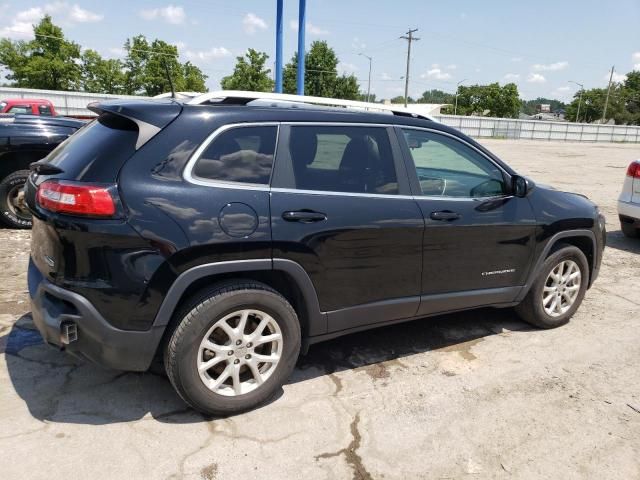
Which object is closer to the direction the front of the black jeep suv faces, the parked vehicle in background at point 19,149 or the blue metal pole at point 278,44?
the blue metal pole

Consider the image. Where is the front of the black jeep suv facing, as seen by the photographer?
facing away from the viewer and to the right of the viewer

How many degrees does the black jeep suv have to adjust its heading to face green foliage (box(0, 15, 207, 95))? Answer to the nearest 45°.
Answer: approximately 90° to its left

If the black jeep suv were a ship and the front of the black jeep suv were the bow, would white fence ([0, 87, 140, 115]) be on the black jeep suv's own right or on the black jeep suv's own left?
on the black jeep suv's own left

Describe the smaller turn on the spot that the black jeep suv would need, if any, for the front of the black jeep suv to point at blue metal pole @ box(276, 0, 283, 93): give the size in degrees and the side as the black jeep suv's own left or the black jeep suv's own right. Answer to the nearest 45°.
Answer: approximately 45° to the black jeep suv's own left
